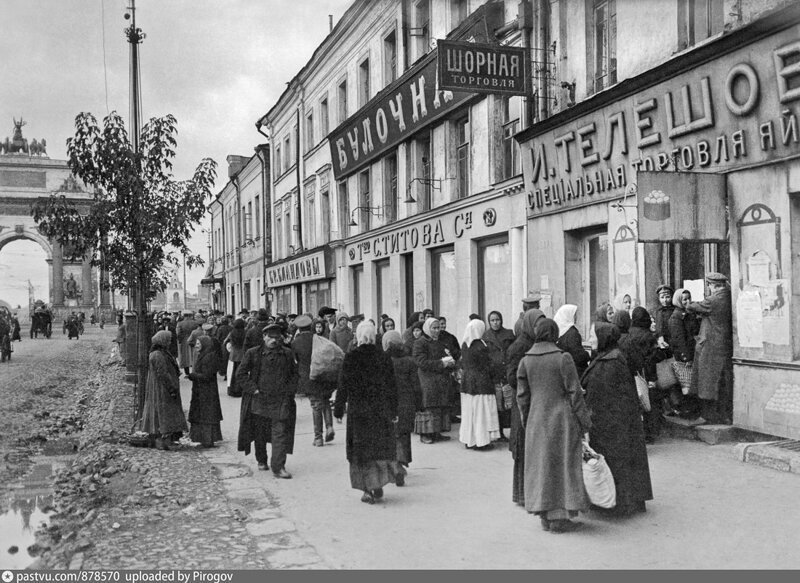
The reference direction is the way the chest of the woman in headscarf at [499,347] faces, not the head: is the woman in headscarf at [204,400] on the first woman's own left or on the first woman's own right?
on the first woman's own right

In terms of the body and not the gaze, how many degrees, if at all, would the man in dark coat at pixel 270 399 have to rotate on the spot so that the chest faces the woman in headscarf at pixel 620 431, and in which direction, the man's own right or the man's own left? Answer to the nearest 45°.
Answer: approximately 45° to the man's own left

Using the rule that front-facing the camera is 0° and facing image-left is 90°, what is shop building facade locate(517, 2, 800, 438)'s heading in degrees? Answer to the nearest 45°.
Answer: approximately 45°

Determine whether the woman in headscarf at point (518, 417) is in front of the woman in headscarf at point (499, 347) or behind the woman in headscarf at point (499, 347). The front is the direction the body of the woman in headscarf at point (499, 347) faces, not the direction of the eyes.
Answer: in front

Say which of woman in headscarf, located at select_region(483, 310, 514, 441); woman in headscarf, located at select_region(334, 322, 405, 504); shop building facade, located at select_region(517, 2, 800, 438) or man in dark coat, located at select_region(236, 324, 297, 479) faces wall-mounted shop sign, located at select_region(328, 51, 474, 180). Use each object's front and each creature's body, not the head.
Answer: woman in headscarf, located at select_region(334, 322, 405, 504)

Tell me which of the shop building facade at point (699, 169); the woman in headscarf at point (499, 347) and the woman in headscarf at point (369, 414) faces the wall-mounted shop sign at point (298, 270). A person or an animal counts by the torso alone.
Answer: the woman in headscarf at point (369, 414)

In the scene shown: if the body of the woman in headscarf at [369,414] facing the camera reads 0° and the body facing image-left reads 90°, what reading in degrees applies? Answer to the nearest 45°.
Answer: approximately 180°

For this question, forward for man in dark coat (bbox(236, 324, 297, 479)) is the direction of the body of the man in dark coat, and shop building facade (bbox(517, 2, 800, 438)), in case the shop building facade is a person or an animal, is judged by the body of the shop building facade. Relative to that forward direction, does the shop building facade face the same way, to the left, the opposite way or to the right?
to the right

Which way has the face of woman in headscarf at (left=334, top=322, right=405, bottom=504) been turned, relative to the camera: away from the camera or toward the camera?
away from the camera

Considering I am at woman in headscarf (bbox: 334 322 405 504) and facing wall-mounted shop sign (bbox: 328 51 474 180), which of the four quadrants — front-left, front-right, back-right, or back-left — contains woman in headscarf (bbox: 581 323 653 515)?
back-right

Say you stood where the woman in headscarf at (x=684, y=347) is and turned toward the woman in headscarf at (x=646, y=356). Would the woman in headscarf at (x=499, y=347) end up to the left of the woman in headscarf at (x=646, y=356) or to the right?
right
